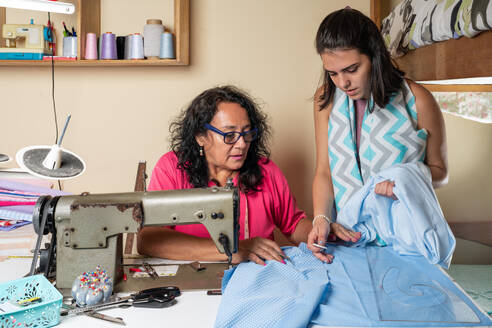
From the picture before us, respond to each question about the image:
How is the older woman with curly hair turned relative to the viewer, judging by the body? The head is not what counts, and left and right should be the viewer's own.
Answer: facing the viewer and to the right of the viewer

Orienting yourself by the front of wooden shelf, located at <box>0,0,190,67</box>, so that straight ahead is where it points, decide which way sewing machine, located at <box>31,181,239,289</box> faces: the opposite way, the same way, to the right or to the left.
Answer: the opposite way

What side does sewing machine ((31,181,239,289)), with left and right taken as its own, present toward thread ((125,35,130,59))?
front

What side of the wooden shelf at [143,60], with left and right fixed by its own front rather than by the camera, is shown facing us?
front

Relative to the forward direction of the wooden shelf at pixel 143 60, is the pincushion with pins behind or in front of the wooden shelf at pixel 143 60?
in front

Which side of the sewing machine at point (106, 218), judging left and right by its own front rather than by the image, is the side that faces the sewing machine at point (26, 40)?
front

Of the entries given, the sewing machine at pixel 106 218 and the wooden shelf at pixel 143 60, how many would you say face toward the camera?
1

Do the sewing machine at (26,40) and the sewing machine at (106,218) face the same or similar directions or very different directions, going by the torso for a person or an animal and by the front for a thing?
very different directions

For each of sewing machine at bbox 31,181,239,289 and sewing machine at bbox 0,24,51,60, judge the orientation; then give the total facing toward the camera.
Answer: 1

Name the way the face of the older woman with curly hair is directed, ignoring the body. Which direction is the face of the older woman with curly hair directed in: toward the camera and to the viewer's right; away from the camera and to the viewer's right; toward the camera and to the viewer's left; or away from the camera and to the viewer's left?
toward the camera and to the viewer's right

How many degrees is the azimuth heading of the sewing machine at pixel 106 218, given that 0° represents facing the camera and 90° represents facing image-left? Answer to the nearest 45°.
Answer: approximately 180°

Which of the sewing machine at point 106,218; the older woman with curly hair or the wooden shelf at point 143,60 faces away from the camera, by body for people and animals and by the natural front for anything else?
the sewing machine

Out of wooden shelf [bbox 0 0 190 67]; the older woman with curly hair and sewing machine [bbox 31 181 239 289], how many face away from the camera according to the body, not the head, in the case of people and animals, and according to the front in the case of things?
1
